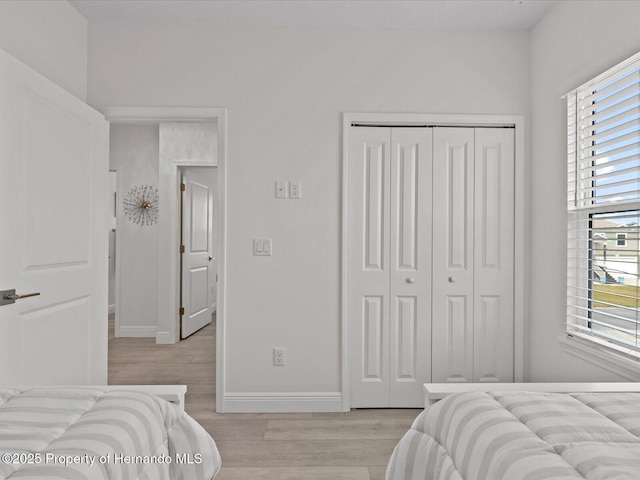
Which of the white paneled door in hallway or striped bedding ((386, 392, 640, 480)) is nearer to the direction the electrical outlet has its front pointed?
the striped bedding

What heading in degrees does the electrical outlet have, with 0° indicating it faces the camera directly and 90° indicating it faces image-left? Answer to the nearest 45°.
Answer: approximately 0°

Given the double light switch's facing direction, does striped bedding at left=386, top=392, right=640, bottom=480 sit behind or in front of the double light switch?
in front

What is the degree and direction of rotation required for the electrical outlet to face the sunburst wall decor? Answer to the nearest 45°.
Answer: approximately 135° to its right

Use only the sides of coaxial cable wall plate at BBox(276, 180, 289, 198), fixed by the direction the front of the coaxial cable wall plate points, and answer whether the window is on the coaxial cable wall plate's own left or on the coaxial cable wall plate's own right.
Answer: on the coaxial cable wall plate's own left

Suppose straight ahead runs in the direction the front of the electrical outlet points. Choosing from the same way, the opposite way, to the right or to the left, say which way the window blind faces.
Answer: to the right

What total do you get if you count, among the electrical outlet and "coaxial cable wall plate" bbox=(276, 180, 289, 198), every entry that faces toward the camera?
2
